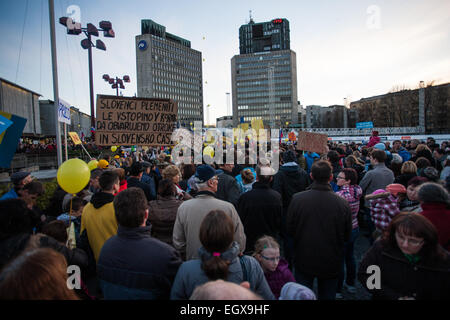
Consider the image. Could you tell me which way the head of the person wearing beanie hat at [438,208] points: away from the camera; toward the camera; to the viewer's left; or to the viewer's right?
away from the camera

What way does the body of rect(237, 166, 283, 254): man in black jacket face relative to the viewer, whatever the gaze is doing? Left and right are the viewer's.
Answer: facing away from the viewer

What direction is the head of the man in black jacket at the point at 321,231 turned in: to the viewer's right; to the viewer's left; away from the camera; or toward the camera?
away from the camera

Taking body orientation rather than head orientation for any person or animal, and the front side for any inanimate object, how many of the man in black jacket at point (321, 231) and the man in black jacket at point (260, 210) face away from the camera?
2

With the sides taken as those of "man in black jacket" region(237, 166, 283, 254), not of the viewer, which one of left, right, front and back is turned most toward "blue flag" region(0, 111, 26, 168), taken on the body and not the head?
left

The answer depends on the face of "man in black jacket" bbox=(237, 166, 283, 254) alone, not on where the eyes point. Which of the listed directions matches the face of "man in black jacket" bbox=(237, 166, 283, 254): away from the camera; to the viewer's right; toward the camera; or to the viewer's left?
away from the camera

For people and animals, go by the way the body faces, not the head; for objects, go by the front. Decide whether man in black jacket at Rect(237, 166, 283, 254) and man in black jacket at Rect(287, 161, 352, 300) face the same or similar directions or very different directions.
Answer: same or similar directions

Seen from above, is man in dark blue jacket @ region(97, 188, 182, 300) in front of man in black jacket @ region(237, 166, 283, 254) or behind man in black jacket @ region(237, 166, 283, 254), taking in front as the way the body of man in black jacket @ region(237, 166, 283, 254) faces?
behind

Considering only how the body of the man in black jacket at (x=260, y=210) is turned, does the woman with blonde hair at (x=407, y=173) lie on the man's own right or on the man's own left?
on the man's own right

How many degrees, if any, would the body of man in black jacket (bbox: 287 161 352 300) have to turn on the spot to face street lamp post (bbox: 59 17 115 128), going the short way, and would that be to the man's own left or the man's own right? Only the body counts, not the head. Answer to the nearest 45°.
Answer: approximately 45° to the man's own left

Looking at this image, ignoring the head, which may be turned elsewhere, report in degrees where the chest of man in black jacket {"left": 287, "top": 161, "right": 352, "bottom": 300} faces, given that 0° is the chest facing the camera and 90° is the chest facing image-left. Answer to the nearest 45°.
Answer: approximately 180°
